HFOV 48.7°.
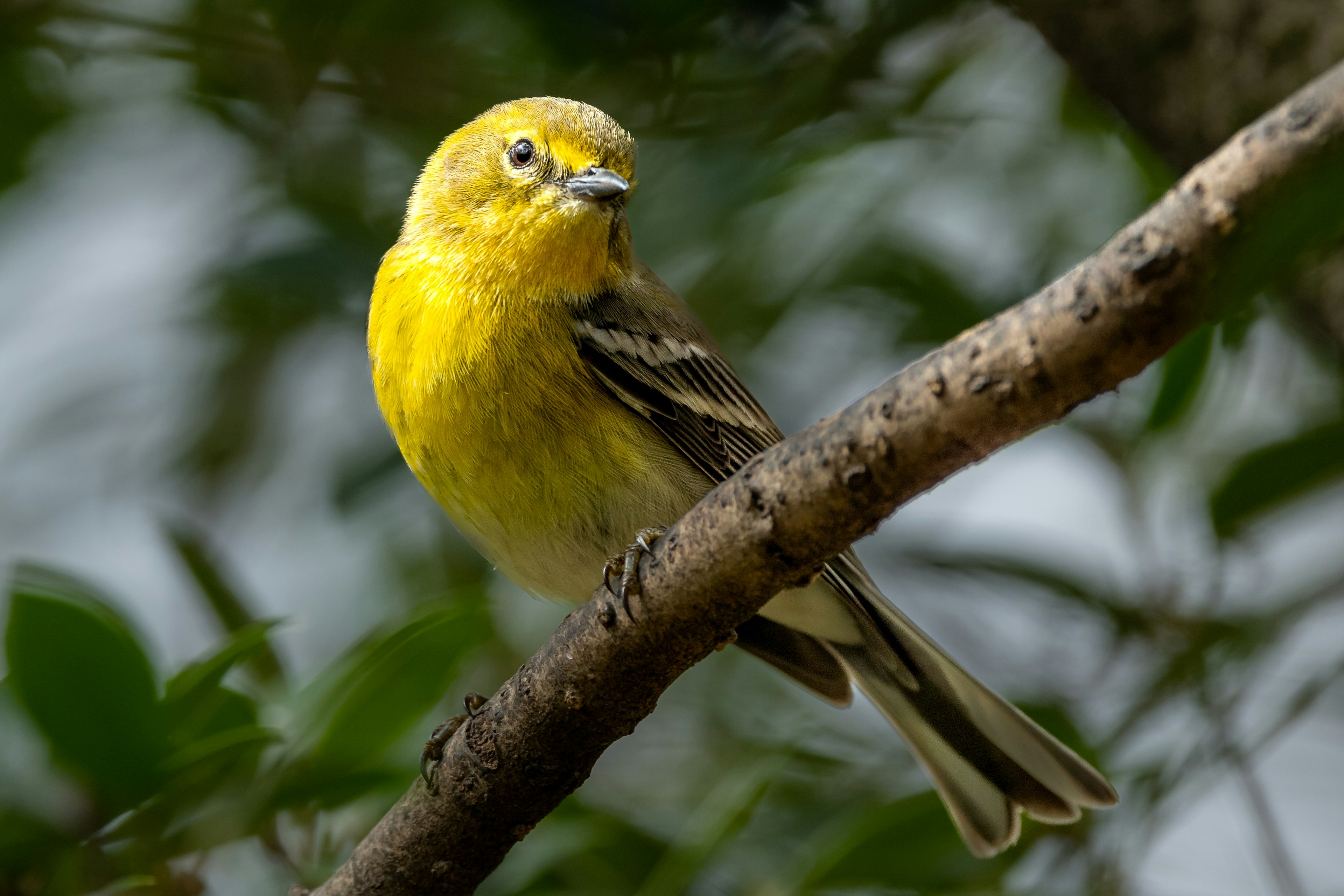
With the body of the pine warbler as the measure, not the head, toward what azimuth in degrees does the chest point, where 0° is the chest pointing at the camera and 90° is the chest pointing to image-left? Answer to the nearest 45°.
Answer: approximately 45°

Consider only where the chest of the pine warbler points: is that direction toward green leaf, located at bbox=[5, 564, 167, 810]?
no

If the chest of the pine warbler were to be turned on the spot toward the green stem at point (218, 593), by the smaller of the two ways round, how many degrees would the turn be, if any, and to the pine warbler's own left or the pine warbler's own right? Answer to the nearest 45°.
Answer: approximately 45° to the pine warbler's own right

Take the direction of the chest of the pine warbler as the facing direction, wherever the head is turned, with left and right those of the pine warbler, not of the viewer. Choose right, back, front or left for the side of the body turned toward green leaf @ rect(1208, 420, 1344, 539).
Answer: back
